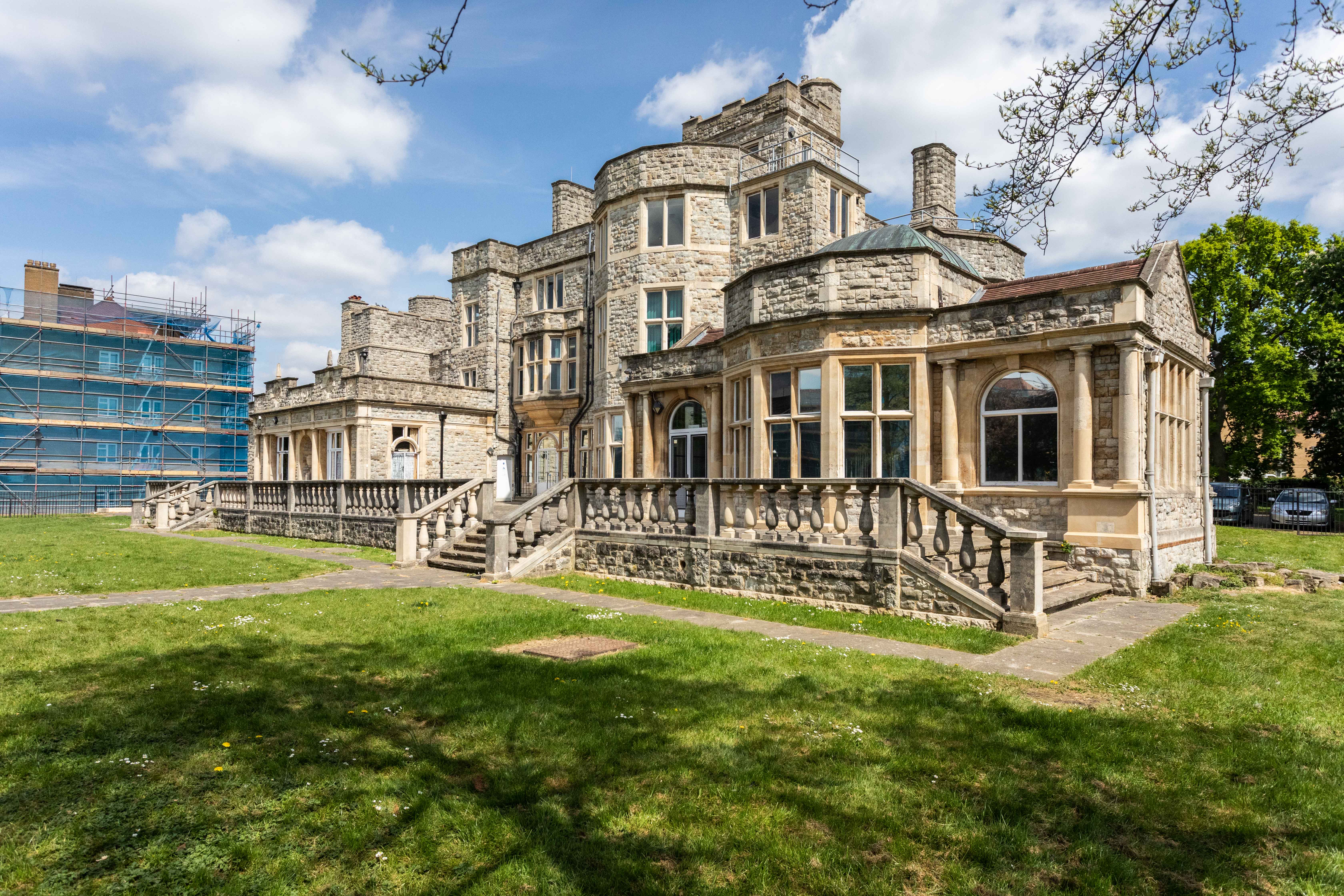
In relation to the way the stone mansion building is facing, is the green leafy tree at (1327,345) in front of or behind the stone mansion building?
behind

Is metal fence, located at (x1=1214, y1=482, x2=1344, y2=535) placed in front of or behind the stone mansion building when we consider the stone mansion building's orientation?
behind

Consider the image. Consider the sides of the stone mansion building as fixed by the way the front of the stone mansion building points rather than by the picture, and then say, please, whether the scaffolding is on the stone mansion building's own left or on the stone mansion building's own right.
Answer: on the stone mansion building's own right

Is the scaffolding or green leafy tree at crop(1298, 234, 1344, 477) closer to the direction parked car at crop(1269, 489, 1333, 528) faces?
the scaffolding

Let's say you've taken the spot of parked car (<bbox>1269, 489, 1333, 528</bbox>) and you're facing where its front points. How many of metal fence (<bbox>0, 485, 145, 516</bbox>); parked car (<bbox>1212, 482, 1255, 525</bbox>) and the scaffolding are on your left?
0

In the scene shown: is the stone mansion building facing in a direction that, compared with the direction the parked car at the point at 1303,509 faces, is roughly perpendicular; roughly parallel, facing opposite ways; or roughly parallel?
roughly parallel

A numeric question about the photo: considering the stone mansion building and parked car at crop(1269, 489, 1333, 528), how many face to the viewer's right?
0

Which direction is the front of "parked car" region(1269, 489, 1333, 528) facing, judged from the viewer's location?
facing the viewer

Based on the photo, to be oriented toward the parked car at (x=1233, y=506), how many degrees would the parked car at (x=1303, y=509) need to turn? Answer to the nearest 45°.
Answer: approximately 135° to its right

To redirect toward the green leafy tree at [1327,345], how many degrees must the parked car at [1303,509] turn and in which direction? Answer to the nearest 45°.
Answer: approximately 180°

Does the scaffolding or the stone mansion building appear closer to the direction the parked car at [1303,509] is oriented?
the stone mansion building
